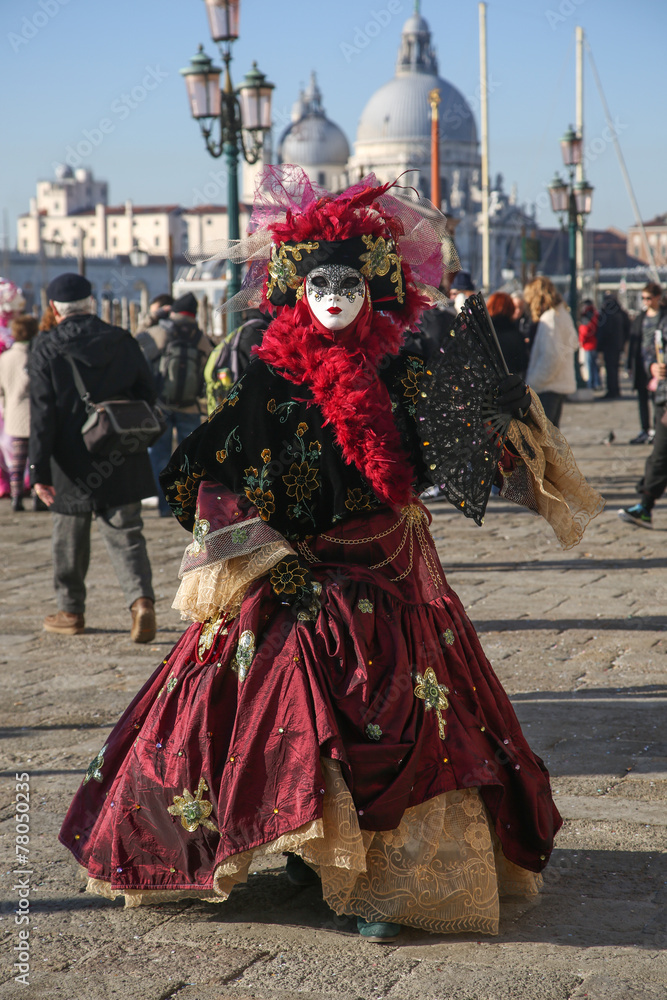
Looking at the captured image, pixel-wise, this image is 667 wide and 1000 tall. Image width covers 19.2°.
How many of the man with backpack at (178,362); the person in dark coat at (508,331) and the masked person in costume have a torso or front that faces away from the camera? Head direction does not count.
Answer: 2

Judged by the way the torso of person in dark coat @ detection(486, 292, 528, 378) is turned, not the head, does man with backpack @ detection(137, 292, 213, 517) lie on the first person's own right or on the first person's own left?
on the first person's own left

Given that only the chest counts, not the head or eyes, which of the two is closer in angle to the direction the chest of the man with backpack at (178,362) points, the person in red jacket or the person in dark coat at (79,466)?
the person in red jacket

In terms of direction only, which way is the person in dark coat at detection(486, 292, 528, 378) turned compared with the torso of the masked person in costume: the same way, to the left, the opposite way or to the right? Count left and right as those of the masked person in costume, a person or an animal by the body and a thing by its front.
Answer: the opposite way

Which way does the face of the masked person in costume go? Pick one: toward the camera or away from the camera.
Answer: toward the camera

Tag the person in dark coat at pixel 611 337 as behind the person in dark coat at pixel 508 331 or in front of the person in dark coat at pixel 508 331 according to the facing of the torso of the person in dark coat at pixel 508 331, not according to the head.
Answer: in front

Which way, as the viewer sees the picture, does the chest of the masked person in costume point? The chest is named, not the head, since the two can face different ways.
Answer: toward the camera

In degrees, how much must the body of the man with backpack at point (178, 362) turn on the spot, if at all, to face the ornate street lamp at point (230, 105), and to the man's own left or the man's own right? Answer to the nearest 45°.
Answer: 0° — they already face it

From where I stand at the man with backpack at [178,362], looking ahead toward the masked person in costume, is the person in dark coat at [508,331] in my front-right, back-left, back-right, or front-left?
back-left

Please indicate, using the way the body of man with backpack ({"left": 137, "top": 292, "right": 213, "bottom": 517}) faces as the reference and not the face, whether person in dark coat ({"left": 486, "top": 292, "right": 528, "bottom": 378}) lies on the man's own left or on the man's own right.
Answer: on the man's own right

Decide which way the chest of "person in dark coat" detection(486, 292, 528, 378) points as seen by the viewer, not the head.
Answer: away from the camera

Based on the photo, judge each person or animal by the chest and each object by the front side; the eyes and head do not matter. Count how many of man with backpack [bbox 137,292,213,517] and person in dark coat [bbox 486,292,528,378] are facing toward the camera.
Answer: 0

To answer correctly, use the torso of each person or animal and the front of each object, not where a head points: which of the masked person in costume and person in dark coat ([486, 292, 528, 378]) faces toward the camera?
the masked person in costume

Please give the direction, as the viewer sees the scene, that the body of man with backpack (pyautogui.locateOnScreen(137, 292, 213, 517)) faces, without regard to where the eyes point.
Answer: away from the camera
